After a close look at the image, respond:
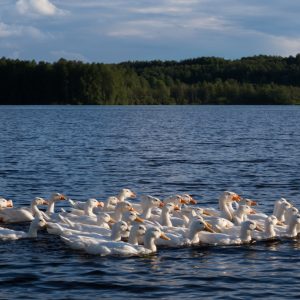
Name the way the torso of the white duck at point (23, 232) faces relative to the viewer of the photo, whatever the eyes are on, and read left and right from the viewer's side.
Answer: facing to the right of the viewer

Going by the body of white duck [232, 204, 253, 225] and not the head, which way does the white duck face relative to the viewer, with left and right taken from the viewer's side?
facing to the right of the viewer

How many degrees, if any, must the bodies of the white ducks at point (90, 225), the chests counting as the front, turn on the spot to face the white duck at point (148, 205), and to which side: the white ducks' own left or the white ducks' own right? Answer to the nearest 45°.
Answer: approximately 45° to the white ducks' own left

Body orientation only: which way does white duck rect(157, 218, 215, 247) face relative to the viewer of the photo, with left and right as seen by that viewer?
facing to the right of the viewer

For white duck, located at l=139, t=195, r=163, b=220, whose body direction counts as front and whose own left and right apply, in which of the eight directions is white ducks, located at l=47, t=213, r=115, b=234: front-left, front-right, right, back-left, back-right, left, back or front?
back-right

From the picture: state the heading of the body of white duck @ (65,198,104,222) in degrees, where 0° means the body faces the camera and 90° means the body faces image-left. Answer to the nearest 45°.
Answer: approximately 270°

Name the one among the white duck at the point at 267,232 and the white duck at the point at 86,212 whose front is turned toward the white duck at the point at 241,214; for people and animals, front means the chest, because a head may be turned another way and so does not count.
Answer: the white duck at the point at 86,212

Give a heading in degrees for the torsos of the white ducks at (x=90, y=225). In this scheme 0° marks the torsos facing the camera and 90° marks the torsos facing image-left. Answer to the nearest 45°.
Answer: approximately 270°

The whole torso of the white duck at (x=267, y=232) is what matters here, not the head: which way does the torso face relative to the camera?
to the viewer's right

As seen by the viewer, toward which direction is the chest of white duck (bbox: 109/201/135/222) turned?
to the viewer's right
